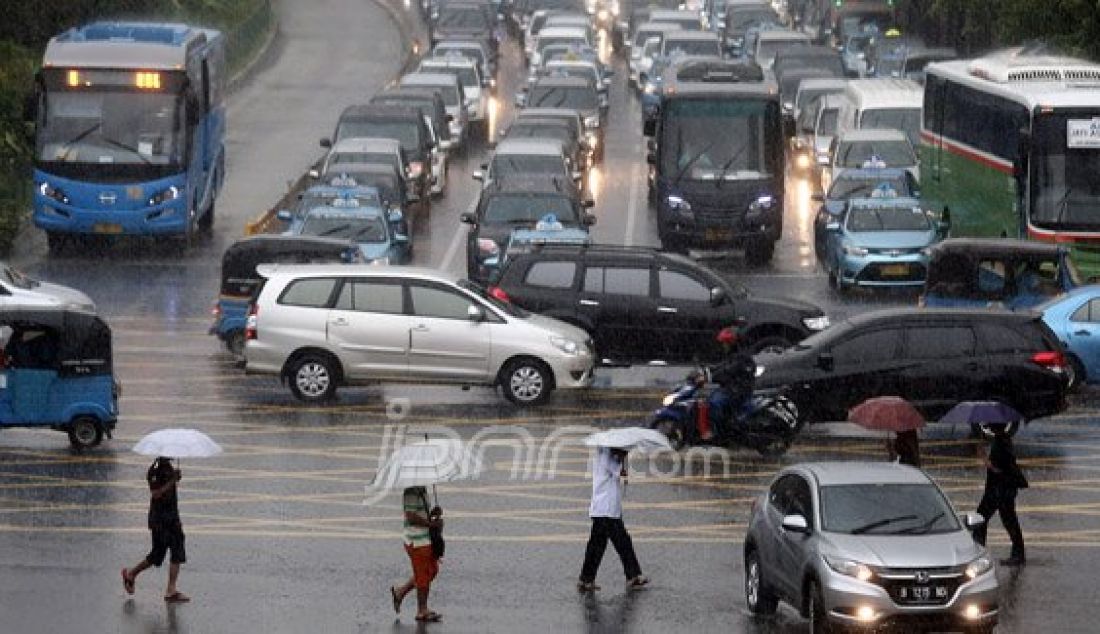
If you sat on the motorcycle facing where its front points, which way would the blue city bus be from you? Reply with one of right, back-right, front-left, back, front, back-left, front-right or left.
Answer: front-right

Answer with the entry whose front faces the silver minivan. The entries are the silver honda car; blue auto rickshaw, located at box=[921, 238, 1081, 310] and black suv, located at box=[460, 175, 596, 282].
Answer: the black suv

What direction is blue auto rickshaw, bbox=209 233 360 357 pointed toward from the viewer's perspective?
to the viewer's right

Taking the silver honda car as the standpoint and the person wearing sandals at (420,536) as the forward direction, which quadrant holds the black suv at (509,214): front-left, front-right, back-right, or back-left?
front-right

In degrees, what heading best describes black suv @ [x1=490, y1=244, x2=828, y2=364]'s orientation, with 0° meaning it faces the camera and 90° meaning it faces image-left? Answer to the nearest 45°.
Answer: approximately 270°

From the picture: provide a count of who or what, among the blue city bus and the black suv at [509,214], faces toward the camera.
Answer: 2

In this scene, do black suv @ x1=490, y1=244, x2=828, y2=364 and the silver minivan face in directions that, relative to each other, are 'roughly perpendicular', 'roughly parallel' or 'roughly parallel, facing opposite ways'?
roughly parallel

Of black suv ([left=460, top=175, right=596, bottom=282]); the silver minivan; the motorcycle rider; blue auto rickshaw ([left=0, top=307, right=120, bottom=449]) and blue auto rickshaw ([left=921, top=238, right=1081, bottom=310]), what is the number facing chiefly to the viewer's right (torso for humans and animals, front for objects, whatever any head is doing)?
2

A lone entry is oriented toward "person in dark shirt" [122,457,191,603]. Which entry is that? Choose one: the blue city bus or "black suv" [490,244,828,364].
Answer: the blue city bus

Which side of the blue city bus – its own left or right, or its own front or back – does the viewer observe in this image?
front

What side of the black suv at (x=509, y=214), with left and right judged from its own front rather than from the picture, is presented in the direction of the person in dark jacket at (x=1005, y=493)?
front

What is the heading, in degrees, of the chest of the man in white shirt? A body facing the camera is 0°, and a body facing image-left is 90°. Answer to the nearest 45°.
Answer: approximately 270°

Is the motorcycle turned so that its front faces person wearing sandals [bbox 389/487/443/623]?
no

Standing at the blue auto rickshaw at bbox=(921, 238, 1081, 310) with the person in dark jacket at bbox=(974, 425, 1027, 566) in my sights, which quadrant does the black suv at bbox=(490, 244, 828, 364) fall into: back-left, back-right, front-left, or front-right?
front-right
